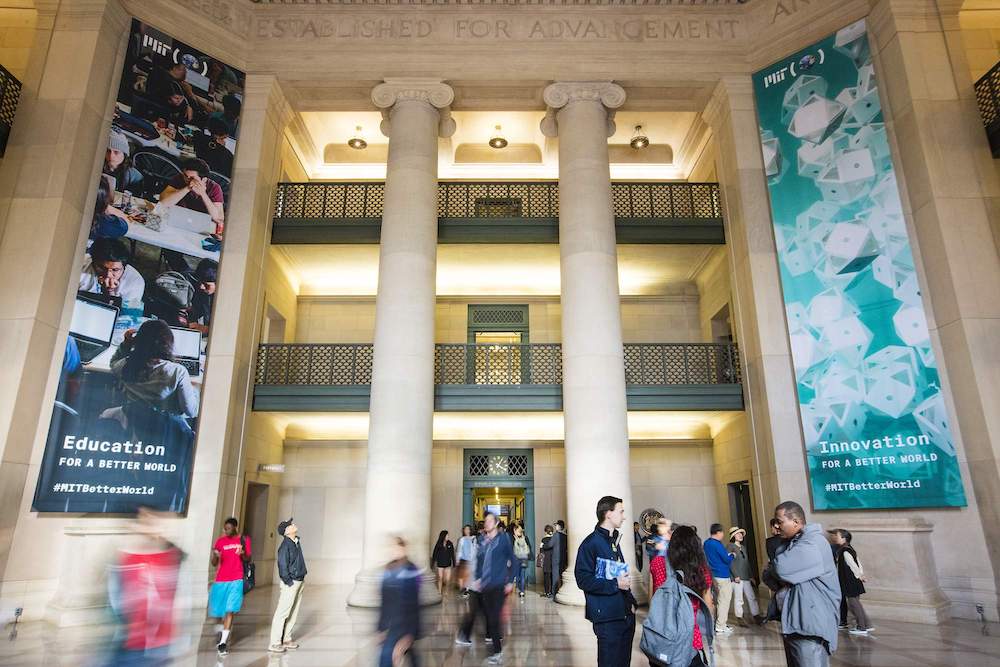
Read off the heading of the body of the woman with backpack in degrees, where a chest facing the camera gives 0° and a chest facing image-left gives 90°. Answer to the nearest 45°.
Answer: approximately 225°

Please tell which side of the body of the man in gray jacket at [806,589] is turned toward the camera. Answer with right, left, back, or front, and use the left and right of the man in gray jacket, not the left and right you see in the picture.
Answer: left

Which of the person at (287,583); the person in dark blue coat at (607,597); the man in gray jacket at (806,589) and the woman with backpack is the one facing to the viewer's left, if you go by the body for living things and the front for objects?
the man in gray jacket
